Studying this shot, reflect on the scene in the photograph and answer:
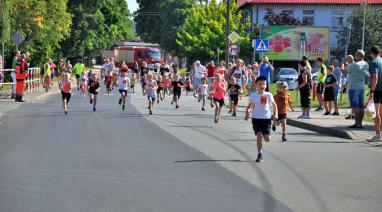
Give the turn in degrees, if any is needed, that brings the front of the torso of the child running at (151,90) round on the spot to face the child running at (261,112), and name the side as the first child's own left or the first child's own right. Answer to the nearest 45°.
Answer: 0° — they already face them

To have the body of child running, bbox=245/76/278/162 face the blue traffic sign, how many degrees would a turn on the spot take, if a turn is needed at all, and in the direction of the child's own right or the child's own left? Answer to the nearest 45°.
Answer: approximately 180°

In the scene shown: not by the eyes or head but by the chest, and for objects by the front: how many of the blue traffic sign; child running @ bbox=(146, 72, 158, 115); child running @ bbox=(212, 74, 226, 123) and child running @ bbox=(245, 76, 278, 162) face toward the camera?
4

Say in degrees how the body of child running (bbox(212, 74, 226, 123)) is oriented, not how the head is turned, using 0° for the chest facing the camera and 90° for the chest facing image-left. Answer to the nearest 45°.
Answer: approximately 0°

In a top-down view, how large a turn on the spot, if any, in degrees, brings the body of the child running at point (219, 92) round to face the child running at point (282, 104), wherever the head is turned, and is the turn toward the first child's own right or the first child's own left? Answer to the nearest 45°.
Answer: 0° — they already face them

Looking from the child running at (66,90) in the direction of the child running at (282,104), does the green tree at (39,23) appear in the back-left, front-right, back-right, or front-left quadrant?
back-left

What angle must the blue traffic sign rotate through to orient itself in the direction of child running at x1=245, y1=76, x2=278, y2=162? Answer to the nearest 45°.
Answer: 0° — it already faces them

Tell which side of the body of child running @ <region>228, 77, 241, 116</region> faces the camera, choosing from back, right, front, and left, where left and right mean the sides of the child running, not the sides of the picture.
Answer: front

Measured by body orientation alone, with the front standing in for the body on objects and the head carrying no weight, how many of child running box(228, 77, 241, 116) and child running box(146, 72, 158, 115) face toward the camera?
2

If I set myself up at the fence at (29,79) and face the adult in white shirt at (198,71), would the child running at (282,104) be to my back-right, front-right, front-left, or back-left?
front-right
